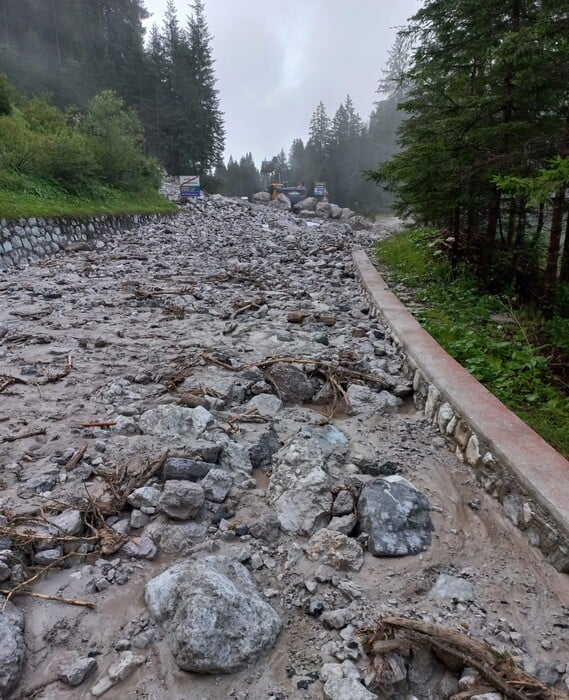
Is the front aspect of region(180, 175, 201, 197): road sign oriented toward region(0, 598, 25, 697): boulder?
yes

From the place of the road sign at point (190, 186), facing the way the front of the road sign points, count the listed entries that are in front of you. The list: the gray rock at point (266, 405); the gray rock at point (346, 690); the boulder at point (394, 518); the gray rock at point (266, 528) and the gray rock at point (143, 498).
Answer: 5

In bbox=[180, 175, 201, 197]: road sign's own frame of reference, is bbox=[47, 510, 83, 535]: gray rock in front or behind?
in front

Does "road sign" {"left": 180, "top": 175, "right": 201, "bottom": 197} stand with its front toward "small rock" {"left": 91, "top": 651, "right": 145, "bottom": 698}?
yes

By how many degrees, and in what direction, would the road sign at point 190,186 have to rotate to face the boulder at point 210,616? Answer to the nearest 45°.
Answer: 0° — it already faces it

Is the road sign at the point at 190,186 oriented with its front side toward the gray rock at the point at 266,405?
yes

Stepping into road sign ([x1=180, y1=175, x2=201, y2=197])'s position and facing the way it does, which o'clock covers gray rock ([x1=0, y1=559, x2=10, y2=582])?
The gray rock is roughly at 12 o'clock from the road sign.

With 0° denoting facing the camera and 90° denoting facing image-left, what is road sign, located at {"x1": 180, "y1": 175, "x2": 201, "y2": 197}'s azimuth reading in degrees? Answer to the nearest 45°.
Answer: approximately 0°

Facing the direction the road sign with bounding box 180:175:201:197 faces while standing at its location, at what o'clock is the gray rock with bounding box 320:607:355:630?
The gray rock is roughly at 12 o'clock from the road sign.

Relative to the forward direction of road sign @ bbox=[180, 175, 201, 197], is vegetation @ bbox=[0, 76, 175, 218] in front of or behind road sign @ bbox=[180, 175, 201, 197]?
in front

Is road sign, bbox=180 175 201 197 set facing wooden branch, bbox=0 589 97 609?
yes

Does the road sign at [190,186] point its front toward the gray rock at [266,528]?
yes

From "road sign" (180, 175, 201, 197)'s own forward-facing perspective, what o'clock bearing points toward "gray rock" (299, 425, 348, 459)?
The gray rock is roughly at 12 o'clock from the road sign.

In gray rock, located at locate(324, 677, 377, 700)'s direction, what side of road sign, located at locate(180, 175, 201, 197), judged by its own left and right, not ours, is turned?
front

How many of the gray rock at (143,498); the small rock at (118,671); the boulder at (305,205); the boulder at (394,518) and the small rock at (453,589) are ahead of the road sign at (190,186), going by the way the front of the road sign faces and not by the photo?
4

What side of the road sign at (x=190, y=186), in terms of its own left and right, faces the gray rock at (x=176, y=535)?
front
